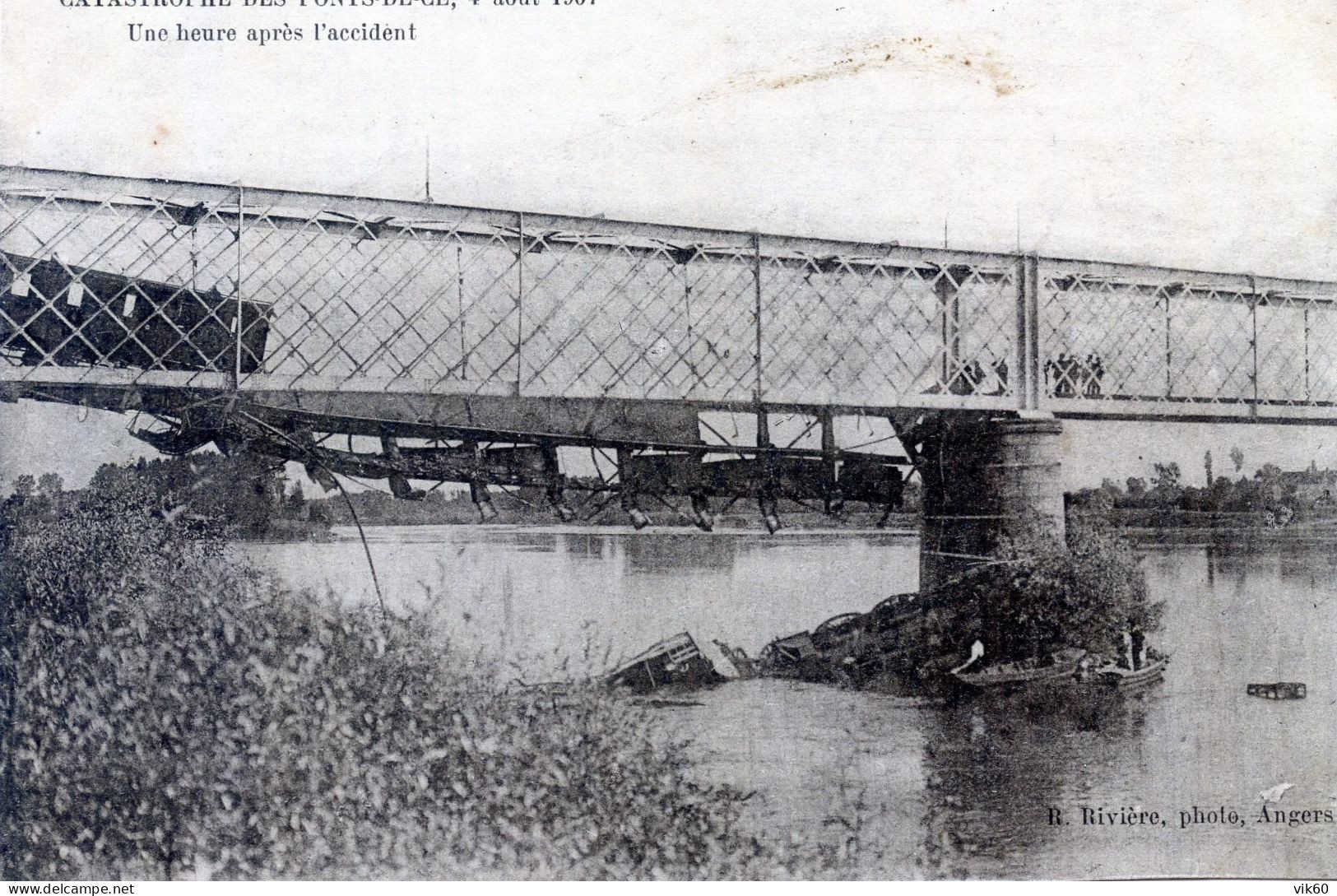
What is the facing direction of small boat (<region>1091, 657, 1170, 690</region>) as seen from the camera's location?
facing to the right of the viewer

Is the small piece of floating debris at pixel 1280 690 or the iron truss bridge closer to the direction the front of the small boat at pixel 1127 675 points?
the small piece of floating debris
